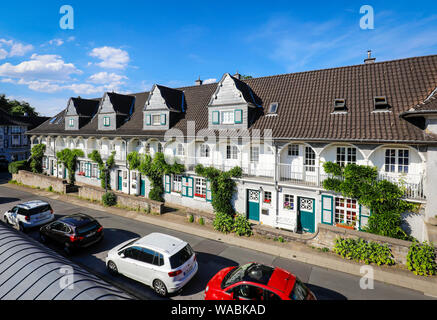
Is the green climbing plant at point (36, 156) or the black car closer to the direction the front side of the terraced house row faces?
the black car

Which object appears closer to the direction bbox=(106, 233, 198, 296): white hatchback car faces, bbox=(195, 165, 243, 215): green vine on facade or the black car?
the black car

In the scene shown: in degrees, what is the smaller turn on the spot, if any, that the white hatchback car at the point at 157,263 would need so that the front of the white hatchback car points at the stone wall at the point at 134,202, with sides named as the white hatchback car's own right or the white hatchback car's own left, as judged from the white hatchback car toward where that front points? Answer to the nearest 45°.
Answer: approximately 45° to the white hatchback car's own right

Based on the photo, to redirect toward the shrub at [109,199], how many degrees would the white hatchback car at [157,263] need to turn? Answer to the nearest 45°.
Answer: approximately 45° to its right

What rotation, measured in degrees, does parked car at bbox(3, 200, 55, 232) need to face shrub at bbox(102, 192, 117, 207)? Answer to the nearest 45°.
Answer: approximately 90° to its right

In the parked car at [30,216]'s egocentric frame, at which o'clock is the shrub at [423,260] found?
The shrub is roughly at 6 o'clock from the parked car.

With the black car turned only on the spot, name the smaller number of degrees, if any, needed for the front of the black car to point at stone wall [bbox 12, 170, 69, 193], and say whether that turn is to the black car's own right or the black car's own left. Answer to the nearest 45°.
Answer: approximately 45° to the black car's own right

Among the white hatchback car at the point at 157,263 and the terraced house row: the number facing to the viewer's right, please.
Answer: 0

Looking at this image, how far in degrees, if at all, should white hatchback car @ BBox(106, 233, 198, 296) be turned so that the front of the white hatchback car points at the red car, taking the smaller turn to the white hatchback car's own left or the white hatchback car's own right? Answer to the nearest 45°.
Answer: approximately 180°

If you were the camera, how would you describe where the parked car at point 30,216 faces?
facing away from the viewer and to the left of the viewer

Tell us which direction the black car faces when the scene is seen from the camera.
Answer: facing away from the viewer and to the left of the viewer

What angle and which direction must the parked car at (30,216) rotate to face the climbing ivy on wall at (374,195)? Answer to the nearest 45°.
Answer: approximately 180°
